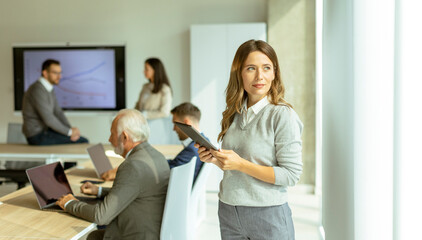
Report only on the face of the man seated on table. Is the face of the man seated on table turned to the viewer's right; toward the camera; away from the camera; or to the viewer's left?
to the viewer's right

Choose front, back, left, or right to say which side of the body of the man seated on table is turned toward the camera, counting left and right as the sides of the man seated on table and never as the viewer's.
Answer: right

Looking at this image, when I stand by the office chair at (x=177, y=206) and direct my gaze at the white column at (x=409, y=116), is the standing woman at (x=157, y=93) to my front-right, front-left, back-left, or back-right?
back-left

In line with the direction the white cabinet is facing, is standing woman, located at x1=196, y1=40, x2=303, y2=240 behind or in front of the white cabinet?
in front

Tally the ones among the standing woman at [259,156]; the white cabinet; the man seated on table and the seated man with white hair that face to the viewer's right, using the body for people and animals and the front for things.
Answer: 1

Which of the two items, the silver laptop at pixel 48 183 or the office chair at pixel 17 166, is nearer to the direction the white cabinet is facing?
the silver laptop

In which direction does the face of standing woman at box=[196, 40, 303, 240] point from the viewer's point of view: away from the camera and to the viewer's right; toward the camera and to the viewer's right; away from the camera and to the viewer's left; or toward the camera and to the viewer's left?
toward the camera and to the viewer's right

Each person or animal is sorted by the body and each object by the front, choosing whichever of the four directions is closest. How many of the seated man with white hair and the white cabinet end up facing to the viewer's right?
0

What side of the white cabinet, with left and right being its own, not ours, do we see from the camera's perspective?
front

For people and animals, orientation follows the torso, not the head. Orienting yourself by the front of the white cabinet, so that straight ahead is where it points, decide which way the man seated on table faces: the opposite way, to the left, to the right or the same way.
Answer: to the left

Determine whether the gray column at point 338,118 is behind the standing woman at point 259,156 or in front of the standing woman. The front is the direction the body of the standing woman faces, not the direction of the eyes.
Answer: behind

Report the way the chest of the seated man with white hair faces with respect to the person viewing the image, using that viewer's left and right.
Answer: facing away from the viewer and to the left of the viewer

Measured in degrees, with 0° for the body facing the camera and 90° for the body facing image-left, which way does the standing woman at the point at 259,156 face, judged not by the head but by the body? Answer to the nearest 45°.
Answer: approximately 45°

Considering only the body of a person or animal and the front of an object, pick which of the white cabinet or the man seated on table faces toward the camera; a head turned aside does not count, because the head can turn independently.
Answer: the white cabinet

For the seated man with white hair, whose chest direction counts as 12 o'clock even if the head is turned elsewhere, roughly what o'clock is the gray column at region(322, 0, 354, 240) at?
The gray column is roughly at 5 o'clock from the seated man with white hair.
